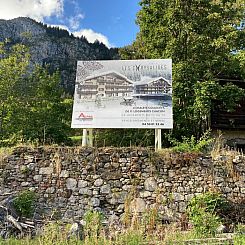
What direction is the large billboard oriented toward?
toward the camera

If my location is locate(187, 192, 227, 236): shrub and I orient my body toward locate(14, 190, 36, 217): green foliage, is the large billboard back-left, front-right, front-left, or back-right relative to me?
front-right

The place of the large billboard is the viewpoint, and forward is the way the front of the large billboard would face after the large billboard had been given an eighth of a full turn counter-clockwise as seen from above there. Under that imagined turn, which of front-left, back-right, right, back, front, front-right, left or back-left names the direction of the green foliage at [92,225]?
front-right

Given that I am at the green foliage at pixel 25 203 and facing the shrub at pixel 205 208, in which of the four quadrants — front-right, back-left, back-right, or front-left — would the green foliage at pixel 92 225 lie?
front-right

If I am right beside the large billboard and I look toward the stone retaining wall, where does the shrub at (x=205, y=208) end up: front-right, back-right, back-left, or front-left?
front-left
